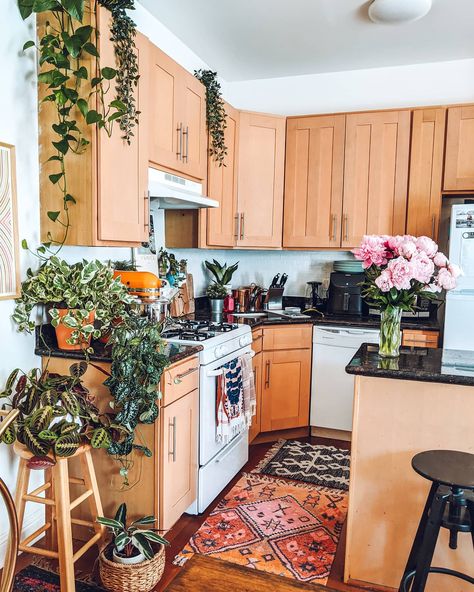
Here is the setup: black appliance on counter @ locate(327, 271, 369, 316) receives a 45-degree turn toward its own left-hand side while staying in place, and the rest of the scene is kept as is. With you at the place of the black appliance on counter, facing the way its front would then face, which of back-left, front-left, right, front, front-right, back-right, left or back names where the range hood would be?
right

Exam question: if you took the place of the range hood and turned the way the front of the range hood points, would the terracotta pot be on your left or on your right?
on your right

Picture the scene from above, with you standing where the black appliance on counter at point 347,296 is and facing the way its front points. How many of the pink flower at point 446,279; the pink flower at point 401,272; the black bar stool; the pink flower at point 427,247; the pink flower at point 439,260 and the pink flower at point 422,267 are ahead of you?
6

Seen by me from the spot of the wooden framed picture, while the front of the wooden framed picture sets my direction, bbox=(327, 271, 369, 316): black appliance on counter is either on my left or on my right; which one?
on my left

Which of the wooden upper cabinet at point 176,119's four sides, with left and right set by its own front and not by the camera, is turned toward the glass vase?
front

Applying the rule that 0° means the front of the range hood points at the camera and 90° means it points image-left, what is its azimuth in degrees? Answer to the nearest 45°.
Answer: approximately 315°

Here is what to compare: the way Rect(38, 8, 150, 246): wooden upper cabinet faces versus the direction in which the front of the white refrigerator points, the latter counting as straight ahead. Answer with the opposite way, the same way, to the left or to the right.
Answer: to the left

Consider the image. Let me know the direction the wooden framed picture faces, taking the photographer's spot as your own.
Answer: facing the viewer and to the right of the viewer

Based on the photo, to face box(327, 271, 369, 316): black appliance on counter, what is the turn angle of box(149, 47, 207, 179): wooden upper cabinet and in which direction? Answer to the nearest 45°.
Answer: approximately 90° to its left

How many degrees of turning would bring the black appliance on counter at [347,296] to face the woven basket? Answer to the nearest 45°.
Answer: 0° — it already faces it

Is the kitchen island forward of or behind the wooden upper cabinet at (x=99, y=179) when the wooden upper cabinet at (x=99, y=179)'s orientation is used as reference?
forward

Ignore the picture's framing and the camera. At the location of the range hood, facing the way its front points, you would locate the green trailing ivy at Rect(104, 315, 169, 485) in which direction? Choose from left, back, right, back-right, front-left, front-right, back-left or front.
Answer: front-right
